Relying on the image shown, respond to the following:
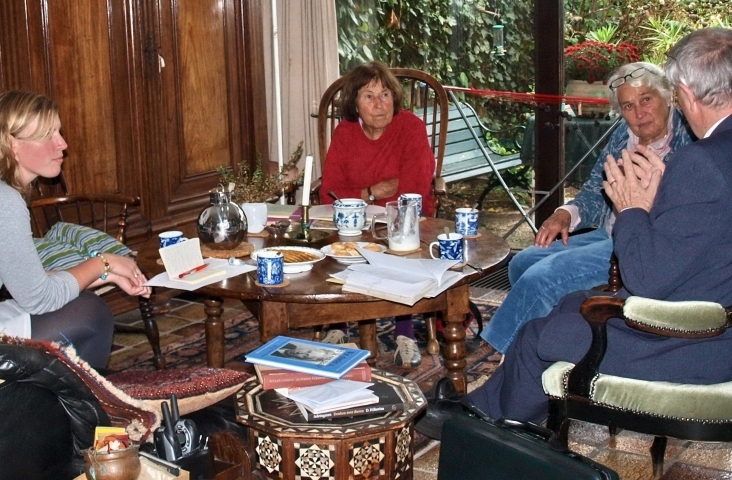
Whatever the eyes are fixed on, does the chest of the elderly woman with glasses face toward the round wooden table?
yes

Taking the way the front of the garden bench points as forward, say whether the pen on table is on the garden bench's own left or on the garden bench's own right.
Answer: on the garden bench's own right

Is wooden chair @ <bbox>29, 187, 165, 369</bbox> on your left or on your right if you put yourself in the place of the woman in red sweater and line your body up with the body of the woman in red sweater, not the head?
on your right

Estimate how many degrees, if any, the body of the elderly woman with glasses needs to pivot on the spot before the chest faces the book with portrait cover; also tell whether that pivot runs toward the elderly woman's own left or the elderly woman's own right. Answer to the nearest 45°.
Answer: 0° — they already face it

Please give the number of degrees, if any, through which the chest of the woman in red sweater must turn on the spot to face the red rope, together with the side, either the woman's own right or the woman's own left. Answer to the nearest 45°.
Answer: approximately 135° to the woman's own left

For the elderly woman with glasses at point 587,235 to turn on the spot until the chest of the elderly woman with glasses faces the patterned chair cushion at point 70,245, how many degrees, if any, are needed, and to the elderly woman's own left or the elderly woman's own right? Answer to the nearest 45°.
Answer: approximately 45° to the elderly woman's own right

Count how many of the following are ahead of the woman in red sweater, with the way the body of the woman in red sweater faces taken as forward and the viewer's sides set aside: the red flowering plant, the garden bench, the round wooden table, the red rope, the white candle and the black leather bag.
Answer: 3
